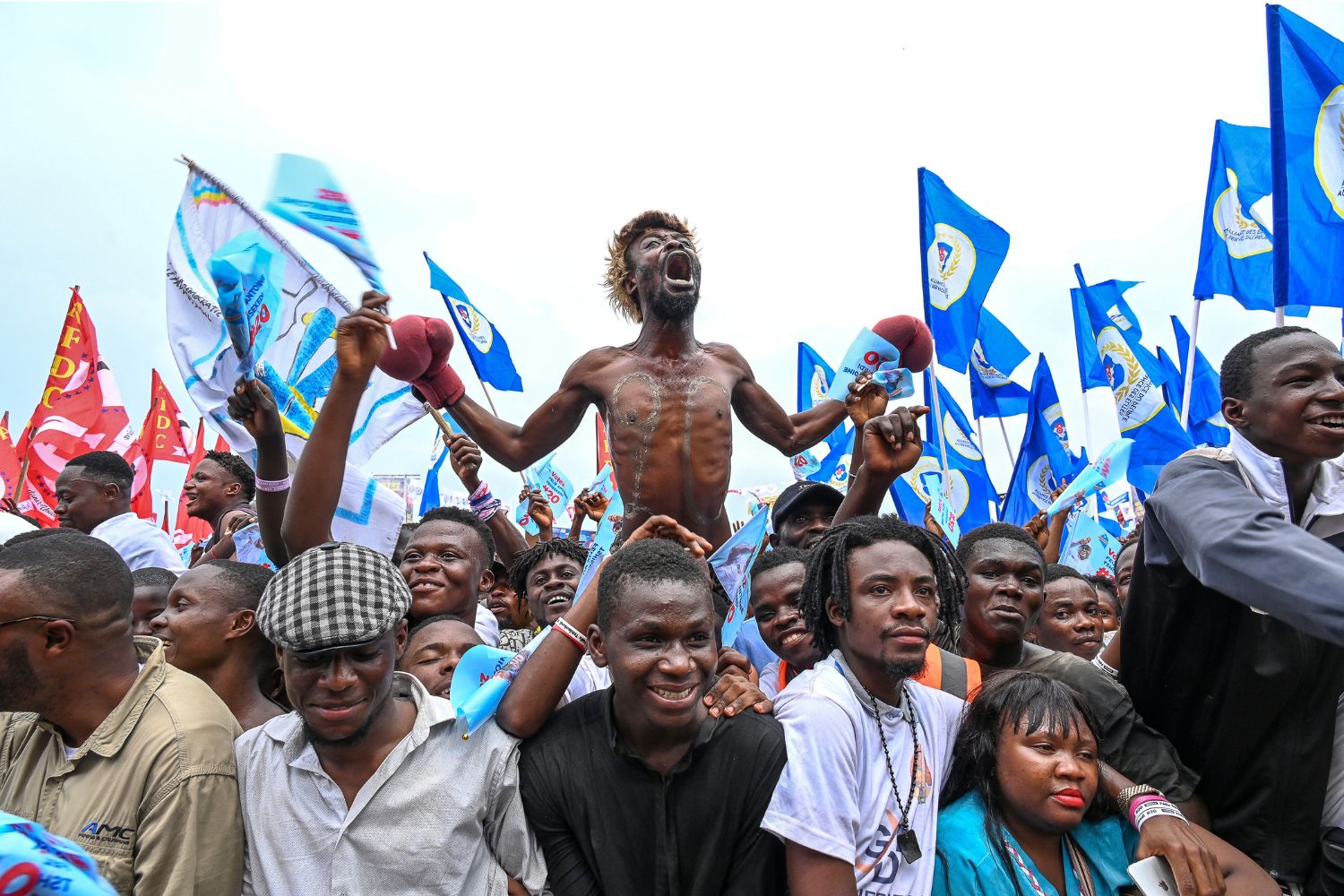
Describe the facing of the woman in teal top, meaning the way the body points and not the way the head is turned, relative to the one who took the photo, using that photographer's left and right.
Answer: facing the viewer and to the right of the viewer

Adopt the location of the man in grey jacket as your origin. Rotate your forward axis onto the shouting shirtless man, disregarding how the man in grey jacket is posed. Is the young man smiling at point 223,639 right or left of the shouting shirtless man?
left

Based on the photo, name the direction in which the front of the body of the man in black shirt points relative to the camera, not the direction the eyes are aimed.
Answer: toward the camera

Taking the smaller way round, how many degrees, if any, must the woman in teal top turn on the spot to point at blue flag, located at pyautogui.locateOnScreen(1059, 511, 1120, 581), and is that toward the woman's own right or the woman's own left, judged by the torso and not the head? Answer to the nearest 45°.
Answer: approximately 135° to the woman's own left

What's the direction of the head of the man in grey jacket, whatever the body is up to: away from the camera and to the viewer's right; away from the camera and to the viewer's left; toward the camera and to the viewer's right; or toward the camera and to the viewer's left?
toward the camera and to the viewer's right

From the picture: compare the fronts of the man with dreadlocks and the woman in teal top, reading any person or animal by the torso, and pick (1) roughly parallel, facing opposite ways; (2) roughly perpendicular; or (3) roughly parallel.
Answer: roughly parallel

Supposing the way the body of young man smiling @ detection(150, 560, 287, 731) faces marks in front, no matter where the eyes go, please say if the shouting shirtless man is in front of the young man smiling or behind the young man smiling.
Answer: behind

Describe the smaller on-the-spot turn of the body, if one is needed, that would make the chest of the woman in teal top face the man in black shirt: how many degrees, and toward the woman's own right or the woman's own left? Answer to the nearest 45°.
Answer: approximately 90° to the woman's own right

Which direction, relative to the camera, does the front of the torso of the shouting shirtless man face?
toward the camera

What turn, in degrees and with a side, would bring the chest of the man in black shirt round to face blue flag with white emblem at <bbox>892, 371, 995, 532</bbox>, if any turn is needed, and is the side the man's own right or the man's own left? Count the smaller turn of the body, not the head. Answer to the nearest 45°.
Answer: approximately 180°
